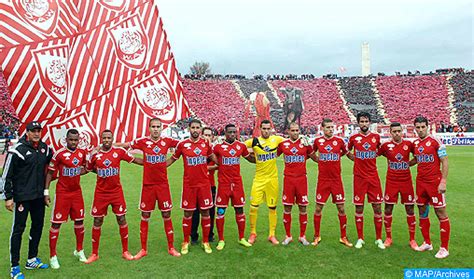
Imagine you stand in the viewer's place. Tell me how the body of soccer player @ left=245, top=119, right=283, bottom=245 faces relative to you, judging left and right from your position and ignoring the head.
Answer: facing the viewer

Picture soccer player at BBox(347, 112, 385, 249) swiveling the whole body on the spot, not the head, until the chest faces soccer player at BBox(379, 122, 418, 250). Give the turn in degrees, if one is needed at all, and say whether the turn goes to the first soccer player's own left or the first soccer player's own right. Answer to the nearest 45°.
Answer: approximately 90° to the first soccer player's own left

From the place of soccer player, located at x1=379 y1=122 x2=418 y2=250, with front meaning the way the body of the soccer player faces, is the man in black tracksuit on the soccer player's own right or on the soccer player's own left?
on the soccer player's own right

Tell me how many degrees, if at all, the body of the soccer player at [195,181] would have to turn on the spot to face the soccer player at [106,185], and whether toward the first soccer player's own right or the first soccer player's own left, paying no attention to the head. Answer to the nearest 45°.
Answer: approximately 90° to the first soccer player's own right

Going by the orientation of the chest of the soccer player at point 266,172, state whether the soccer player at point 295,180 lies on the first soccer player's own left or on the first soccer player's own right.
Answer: on the first soccer player's own left

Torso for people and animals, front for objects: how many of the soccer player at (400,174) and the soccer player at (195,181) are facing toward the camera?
2

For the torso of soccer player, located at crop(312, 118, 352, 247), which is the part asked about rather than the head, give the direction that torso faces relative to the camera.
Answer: toward the camera

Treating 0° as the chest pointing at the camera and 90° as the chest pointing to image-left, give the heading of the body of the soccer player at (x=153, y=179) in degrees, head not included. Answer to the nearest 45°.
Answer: approximately 0°
